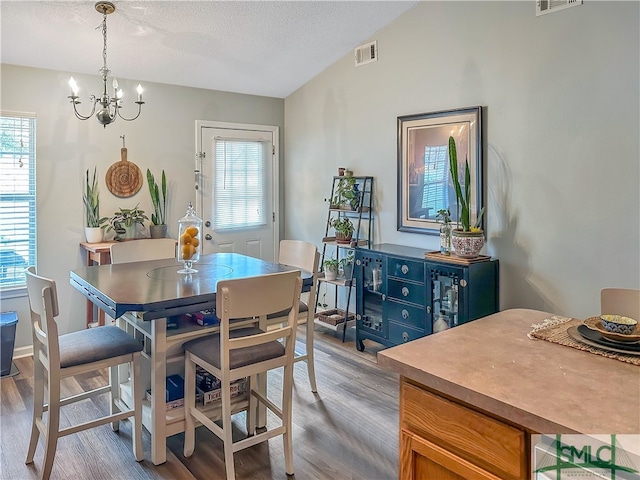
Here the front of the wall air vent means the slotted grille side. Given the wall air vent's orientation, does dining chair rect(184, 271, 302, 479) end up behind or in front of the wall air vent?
in front

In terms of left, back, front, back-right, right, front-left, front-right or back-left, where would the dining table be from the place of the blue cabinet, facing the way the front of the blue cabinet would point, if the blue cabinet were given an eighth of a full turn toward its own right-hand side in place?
front-left

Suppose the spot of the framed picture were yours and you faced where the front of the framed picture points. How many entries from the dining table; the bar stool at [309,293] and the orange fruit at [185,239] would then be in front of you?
3

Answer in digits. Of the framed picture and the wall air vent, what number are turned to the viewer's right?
0

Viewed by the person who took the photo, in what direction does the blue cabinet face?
facing the viewer and to the left of the viewer

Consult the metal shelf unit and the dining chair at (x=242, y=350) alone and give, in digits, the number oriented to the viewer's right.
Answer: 0

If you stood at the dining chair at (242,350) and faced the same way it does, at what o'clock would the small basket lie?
The small basket is roughly at 2 o'clock from the dining chair.

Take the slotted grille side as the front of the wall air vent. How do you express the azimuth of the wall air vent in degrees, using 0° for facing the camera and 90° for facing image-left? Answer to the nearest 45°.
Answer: approximately 45°

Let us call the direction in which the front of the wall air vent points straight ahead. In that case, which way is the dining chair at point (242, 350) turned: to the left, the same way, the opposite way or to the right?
to the right

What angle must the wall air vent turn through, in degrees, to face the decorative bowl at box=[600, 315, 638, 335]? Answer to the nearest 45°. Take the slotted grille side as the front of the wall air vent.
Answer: approximately 45° to its left
